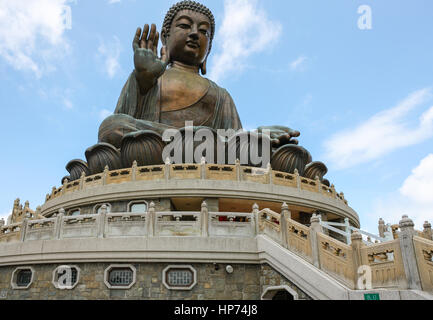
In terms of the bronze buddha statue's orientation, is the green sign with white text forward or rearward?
forward

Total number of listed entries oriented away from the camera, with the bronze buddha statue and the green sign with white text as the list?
0

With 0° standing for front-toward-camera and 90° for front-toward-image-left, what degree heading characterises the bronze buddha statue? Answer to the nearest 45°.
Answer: approximately 315°

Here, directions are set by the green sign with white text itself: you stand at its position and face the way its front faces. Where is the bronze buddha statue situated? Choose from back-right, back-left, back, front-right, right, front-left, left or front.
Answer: back-right
